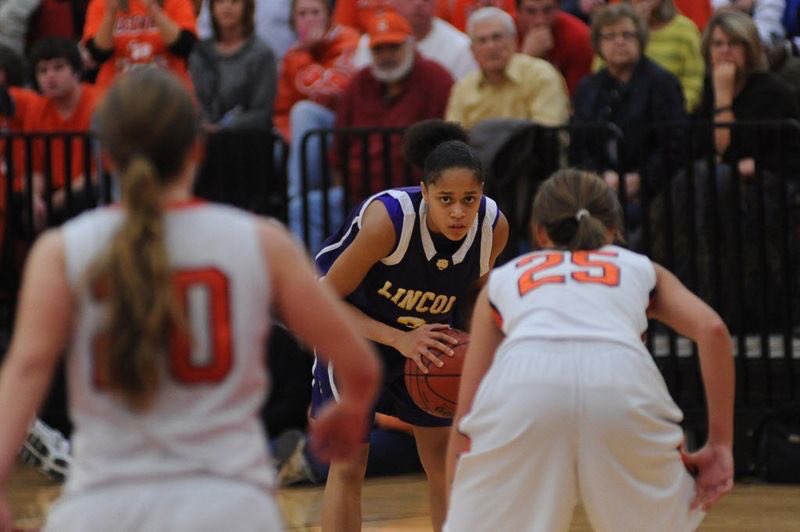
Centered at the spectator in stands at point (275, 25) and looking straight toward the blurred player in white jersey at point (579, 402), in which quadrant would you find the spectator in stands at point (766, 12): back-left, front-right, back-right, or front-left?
front-left

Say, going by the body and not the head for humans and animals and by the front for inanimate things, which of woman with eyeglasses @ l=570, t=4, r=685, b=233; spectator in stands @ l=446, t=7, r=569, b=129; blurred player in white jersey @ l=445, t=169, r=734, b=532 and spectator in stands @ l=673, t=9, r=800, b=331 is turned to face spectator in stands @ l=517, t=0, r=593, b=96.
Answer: the blurred player in white jersey

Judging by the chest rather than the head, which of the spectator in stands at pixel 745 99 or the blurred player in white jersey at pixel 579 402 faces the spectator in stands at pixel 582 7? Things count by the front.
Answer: the blurred player in white jersey

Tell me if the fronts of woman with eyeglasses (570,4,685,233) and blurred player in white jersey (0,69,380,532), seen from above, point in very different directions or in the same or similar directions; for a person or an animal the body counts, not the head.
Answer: very different directions

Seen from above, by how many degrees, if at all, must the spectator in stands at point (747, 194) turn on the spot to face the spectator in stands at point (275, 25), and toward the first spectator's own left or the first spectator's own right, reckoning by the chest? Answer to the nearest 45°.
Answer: approximately 90° to the first spectator's own right

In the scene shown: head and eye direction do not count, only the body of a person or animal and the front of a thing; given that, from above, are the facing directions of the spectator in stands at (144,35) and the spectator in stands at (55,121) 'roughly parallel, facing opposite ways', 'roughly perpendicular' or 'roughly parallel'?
roughly parallel

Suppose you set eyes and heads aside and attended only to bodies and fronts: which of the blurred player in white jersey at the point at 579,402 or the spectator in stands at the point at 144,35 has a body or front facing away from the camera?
the blurred player in white jersey

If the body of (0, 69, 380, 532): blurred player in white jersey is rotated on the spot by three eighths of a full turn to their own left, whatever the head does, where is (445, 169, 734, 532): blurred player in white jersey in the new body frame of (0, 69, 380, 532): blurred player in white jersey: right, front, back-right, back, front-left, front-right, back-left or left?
back

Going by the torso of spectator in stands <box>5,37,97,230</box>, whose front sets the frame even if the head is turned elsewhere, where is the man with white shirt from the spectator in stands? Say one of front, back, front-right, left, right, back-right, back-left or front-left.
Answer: left

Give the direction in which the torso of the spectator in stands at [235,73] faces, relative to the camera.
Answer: toward the camera

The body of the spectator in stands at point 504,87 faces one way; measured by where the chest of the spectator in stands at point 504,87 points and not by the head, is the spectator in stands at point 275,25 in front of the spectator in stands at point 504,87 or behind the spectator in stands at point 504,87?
behind

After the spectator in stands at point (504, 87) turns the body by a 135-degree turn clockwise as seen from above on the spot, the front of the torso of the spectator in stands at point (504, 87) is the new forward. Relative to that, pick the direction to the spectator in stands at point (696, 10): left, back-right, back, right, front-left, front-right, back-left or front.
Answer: right

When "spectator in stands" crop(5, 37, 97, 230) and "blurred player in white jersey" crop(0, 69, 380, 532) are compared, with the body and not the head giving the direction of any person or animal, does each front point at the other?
yes

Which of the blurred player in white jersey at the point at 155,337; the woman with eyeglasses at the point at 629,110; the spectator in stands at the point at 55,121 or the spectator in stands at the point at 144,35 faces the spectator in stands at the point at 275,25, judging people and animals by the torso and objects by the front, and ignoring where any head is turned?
the blurred player in white jersey

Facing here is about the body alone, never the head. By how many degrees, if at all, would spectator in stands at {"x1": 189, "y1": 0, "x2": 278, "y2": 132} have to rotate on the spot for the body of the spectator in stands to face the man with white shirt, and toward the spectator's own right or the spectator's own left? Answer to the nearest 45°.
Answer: approximately 90° to the spectator's own left

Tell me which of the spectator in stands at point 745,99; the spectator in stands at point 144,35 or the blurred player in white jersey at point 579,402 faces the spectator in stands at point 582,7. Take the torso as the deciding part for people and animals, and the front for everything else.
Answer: the blurred player in white jersey

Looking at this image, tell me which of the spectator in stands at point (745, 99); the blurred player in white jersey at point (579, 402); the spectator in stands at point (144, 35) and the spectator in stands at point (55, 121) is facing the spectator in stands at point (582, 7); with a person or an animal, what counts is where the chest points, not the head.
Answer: the blurred player in white jersey

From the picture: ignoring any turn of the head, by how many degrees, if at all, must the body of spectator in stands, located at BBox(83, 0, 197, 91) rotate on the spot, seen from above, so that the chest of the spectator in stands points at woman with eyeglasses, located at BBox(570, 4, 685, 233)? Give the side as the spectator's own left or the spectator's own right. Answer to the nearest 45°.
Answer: approximately 45° to the spectator's own left
